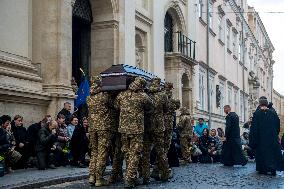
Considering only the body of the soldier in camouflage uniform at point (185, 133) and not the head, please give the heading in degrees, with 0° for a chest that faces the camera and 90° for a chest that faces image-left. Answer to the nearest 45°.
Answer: approximately 180°

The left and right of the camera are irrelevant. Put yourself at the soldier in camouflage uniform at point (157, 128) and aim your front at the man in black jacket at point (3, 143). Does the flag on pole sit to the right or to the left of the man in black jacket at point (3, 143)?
right

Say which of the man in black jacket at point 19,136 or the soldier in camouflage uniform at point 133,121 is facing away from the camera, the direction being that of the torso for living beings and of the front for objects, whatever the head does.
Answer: the soldier in camouflage uniform

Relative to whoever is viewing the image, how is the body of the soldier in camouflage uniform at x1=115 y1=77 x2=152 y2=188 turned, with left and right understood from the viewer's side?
facing away from the viewer
